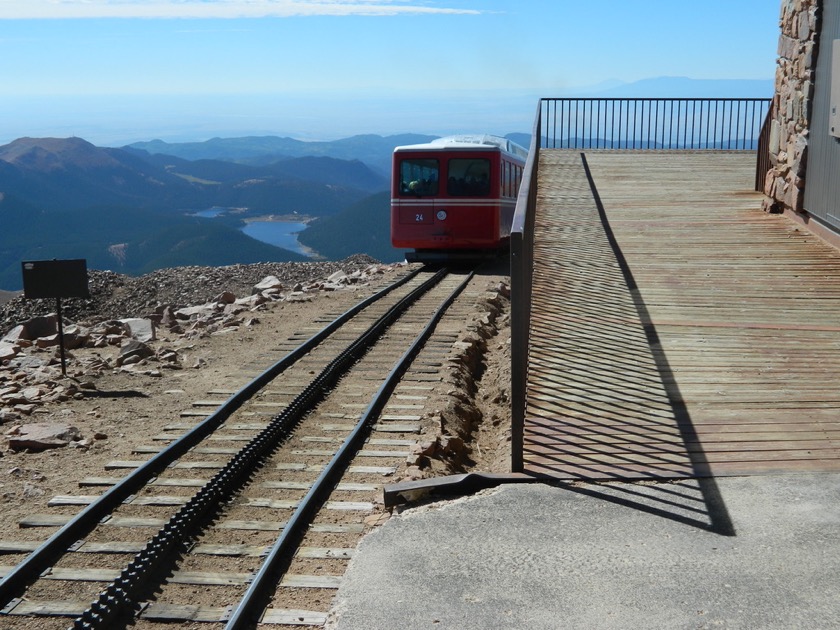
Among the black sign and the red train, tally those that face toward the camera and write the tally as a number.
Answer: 2

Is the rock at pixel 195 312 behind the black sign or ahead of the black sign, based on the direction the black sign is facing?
behind

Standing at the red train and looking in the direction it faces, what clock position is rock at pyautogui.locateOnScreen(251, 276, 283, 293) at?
The rock is roughly at 2 o'clock from the red train.

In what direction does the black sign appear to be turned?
toward the camera

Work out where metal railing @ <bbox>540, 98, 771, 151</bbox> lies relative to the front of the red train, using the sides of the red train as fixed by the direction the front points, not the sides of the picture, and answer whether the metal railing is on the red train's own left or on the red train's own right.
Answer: on the red train's own left

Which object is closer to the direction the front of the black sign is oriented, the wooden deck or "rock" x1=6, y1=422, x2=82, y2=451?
the rock

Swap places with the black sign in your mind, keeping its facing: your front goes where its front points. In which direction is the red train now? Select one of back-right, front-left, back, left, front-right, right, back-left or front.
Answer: back-left

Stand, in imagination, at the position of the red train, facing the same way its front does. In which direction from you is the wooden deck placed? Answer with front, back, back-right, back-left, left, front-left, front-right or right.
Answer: front

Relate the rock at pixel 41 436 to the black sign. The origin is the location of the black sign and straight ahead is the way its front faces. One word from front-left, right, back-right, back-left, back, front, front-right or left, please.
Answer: front

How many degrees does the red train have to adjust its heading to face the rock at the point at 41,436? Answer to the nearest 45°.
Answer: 0° — it already faces it

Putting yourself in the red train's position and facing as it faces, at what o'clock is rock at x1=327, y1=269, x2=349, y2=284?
The rock is roughly at 2 o'clock from the red train.

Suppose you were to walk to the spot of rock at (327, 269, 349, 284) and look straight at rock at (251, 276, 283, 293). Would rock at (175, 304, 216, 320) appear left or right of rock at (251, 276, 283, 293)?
left

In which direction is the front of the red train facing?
toward the camera

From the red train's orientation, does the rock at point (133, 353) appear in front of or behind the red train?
in front
